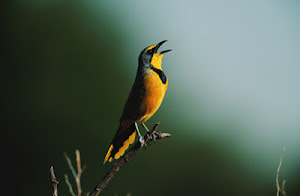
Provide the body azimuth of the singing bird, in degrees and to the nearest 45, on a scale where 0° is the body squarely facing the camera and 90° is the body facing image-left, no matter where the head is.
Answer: approximately 270°
